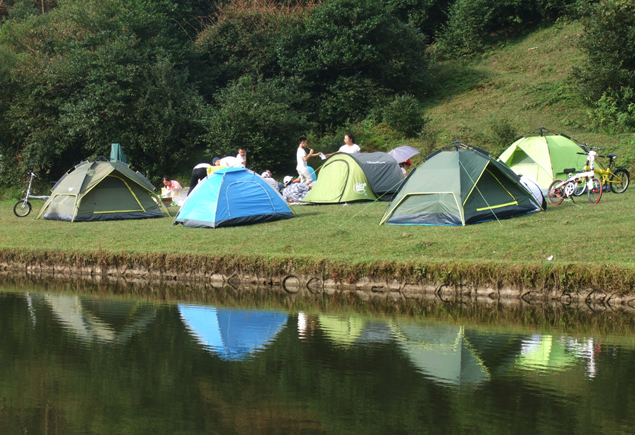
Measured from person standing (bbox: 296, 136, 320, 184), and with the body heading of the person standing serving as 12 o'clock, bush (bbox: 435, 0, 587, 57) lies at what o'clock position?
The bush is roughly at 10 o'clock from the person standing.

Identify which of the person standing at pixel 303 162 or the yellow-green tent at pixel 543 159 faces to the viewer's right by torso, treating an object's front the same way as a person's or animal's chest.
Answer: the person standing

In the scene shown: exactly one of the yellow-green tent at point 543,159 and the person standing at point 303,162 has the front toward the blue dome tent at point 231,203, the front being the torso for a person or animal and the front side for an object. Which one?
the yellow-green tent

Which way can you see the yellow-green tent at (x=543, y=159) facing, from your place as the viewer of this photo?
facing the viewer and to the left of the viewer

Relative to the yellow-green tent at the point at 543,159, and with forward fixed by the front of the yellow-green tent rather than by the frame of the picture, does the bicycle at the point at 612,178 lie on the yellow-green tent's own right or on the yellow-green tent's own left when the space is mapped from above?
on the yellow-green tent's own left

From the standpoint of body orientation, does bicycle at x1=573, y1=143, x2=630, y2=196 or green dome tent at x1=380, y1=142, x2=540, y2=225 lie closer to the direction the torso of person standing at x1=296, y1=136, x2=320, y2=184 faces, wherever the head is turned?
the bicycle

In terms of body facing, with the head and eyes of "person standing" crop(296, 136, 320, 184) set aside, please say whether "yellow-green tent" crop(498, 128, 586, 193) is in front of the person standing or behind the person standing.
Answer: in front

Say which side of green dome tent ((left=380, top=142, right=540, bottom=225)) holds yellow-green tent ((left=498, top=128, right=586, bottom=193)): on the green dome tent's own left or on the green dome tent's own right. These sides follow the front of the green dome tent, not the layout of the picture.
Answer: on the green dome tent's own left

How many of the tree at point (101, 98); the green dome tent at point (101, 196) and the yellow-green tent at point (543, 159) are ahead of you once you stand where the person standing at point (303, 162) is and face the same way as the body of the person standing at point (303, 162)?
1

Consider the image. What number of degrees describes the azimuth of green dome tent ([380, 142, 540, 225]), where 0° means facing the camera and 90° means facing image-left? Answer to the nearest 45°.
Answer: approximately 315°

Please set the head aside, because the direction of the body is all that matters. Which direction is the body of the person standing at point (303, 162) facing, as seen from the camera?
to the viewer's right

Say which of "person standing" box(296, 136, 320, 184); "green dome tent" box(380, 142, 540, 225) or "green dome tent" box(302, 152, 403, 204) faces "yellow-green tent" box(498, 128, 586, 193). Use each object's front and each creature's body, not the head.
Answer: the person standing

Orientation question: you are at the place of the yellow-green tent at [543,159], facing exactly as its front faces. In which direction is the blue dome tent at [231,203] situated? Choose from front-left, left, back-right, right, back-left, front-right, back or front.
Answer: front
